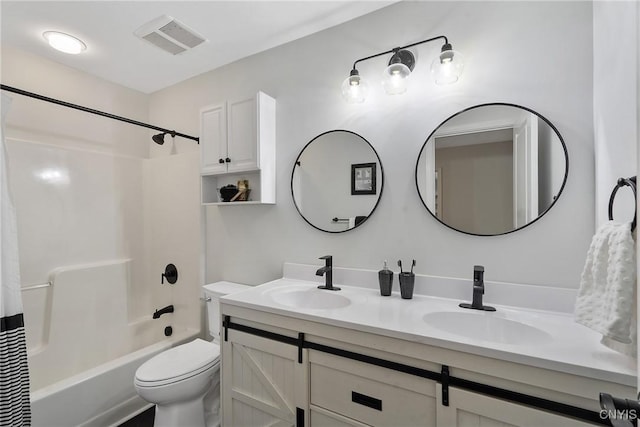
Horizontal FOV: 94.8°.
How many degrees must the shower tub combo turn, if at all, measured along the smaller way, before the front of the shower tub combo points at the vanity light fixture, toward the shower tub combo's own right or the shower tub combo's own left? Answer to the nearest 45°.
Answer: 0° — it already faces it

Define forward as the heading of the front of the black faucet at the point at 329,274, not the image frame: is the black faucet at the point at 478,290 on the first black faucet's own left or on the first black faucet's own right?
on the first black faucet's own left

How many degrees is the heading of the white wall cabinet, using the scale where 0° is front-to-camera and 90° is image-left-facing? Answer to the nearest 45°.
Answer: approximately 45°

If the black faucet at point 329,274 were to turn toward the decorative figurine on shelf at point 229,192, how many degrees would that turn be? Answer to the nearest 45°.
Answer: approximately 90° to its right

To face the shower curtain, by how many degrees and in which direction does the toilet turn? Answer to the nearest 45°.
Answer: approximately 45° to its right

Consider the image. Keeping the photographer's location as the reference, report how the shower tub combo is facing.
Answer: facing the viewer and to the right of the viewer

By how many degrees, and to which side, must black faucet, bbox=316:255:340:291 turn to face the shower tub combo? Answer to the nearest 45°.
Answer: approximately 45° to its right

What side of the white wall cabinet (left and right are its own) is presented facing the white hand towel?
left

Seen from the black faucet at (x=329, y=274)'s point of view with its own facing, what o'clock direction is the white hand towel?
The white hand towel is roughly at 9 o'clock from the black faucet.

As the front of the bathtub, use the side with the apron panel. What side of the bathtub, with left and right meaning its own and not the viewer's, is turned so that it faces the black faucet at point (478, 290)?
front

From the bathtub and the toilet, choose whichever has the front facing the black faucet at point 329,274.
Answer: the bathtub

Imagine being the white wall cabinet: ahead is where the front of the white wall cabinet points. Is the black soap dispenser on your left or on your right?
on your left
